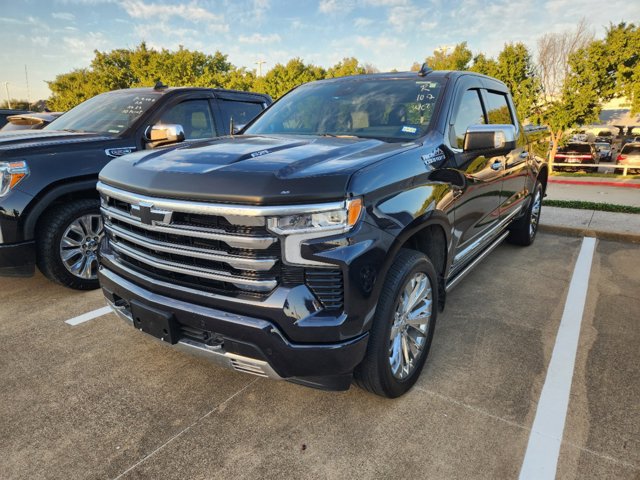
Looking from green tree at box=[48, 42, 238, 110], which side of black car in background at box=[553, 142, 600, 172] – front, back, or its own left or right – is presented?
left

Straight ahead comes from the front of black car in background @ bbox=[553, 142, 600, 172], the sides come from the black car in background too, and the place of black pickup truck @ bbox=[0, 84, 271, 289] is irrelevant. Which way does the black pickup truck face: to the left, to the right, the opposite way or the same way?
the opposite way

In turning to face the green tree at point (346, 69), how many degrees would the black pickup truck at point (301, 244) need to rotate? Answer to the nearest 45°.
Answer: approximately 135° to its right

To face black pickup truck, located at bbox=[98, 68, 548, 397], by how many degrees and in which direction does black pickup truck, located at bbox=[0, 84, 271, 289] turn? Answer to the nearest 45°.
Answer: approximately 90° to its left

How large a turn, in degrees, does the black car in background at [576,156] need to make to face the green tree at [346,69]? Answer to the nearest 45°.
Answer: approximately 45° to its left

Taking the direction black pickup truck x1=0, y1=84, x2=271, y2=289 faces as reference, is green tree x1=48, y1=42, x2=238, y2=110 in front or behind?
behind

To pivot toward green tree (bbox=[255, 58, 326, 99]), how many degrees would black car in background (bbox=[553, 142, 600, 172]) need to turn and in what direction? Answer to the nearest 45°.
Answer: approximately 90° to its left

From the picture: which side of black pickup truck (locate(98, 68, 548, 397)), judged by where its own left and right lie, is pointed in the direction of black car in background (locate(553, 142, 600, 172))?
back

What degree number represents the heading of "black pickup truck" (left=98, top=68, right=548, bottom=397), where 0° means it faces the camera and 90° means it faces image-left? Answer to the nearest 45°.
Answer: approximately 45°

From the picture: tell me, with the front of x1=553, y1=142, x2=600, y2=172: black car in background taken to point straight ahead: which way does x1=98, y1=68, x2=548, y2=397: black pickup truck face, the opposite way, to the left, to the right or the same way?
the opposite way

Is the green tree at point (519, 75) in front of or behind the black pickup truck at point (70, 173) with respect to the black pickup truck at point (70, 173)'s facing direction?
behind

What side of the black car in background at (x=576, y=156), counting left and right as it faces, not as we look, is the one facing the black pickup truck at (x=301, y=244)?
back

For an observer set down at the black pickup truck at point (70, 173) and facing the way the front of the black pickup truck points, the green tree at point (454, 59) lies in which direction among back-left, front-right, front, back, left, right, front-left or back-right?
back

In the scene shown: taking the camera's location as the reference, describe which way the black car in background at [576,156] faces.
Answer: facing away from the viewer

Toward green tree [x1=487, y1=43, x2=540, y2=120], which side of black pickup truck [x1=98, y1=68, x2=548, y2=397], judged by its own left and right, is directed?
back
